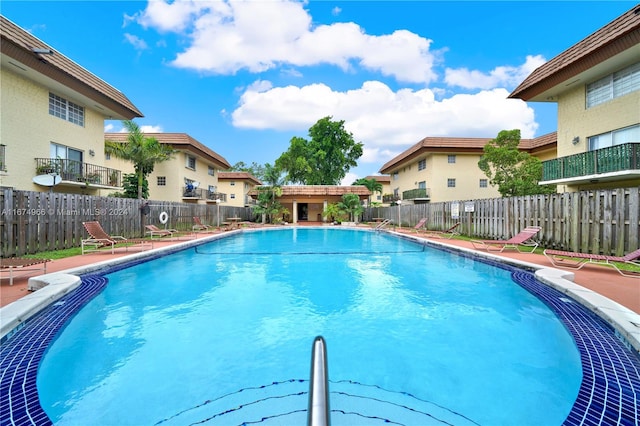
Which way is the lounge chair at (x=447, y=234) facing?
to the viewer's left

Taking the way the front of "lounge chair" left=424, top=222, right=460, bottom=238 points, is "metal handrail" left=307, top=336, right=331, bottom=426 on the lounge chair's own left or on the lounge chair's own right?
on the lounge chair's own left

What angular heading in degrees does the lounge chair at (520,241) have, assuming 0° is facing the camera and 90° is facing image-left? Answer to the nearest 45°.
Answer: approximately 90°

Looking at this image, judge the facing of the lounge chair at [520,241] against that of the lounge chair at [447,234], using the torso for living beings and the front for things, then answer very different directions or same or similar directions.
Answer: same or similar directions

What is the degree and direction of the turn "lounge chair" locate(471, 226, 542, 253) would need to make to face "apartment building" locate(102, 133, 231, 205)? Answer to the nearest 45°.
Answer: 0° — it already faces it

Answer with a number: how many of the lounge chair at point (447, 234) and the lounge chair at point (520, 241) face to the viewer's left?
2

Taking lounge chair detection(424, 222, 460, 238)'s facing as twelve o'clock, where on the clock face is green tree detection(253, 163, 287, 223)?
The green tree is roughly at 1 o'clock from the lounge chair.

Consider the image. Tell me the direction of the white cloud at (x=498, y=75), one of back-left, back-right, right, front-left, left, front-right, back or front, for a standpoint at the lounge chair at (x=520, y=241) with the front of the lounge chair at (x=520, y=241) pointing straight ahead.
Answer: right

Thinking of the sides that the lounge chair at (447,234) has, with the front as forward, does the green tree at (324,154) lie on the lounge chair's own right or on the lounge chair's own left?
on the lounge chair's own right

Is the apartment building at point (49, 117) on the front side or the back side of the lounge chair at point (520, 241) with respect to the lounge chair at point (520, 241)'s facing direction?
on the front side

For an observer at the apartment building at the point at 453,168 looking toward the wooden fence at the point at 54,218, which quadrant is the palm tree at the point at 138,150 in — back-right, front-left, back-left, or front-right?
front-right
